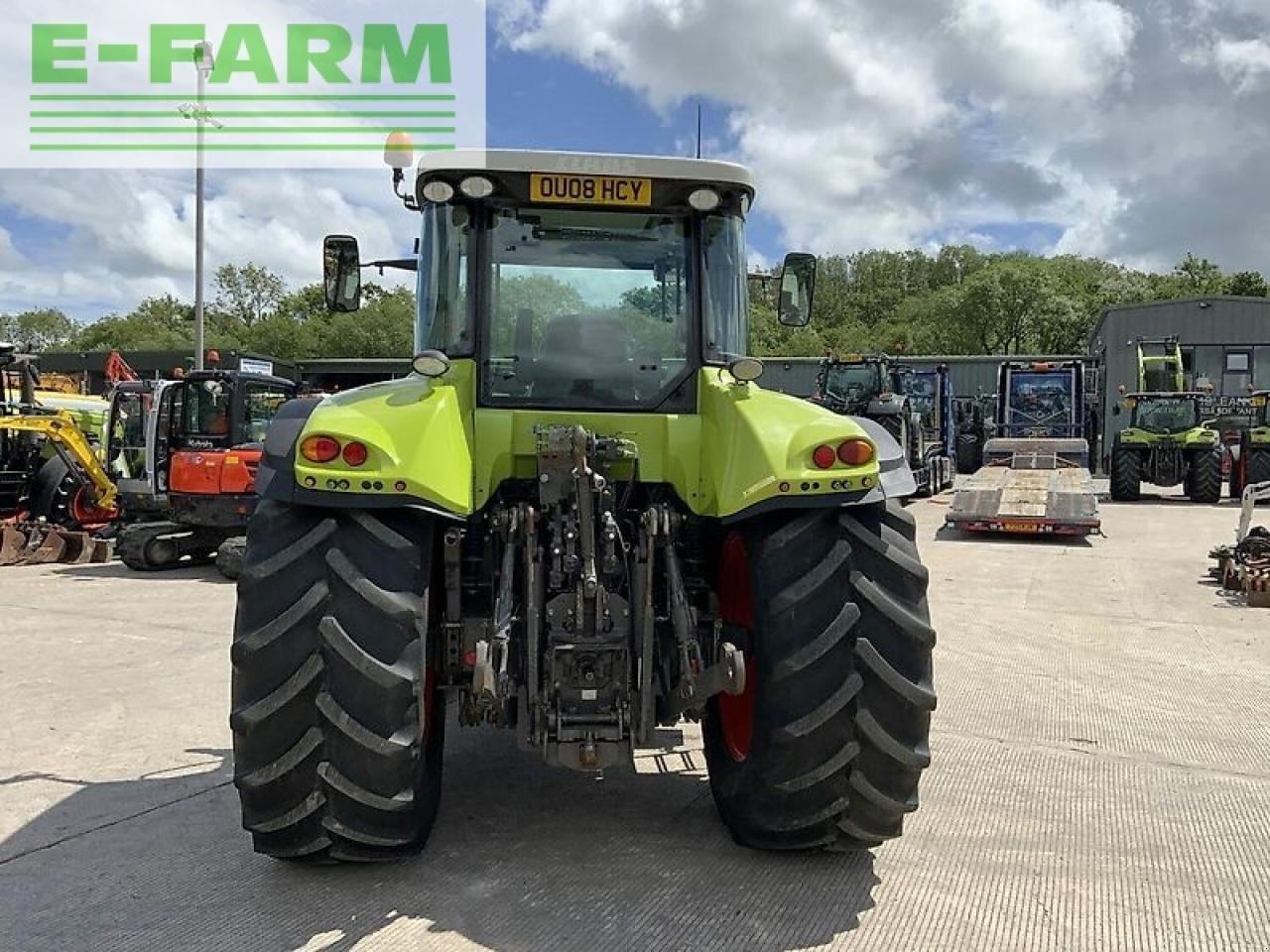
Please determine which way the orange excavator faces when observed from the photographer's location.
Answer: facing away from the viewer and to the left of the viewer

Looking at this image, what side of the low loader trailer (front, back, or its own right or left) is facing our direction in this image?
back

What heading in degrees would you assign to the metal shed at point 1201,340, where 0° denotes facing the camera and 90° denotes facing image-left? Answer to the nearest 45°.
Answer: approximately 0°

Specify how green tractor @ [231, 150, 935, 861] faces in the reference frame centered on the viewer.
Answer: facing away from the viewer

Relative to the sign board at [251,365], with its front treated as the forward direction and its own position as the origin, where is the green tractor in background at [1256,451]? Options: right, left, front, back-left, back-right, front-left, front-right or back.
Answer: left

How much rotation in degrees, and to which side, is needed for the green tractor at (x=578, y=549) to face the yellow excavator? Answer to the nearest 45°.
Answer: approximately 45° to its left

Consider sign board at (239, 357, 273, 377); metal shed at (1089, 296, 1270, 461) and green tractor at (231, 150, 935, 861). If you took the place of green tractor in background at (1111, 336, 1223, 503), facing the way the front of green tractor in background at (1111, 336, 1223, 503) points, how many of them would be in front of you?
1

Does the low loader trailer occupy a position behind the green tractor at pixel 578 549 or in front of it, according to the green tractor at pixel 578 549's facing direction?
in front

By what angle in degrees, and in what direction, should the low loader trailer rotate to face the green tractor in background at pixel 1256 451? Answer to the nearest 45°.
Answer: approximately 45° to its right
